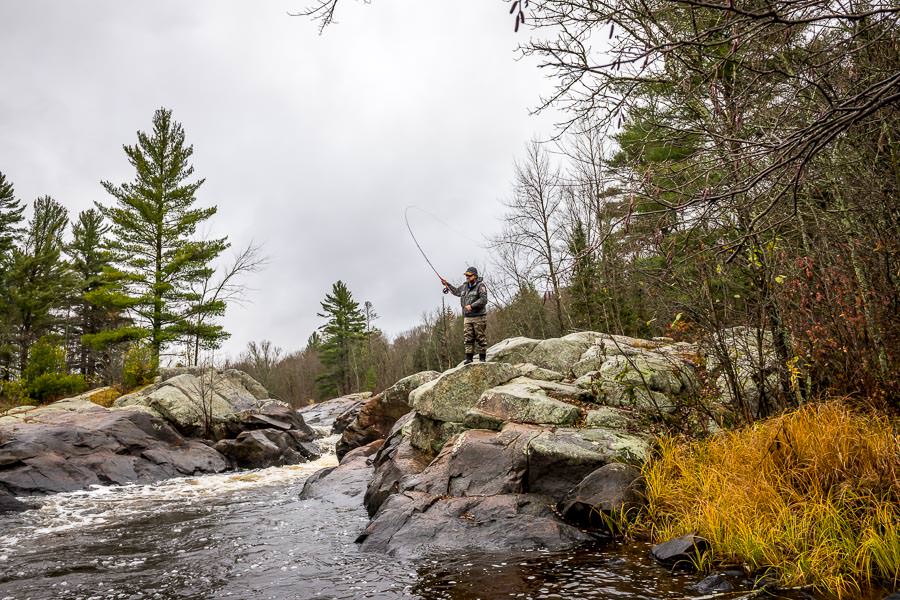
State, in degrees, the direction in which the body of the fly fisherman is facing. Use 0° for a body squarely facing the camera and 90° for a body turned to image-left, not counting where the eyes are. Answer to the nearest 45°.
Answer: approximately 45°

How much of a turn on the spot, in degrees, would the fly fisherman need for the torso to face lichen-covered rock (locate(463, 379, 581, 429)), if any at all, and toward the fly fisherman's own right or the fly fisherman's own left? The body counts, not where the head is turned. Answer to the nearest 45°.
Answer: approximately 45° to the fly fisherman's own left

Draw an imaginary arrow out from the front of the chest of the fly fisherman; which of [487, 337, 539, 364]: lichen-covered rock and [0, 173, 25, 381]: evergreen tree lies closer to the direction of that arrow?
the evergreen tree

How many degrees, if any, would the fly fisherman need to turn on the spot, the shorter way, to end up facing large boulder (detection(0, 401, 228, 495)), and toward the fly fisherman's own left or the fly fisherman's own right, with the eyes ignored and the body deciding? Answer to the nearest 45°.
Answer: approximately 45° to the fly fisherman's own right

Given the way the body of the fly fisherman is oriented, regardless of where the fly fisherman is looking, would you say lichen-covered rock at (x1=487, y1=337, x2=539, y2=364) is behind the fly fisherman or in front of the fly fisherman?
behind

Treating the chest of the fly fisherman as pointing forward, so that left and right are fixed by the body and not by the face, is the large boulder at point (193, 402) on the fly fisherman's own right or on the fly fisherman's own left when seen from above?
on the fly fisherman's own right

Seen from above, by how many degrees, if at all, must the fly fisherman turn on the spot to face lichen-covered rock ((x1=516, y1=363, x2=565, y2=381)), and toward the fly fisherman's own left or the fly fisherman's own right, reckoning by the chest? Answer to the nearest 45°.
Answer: approximately 90° to the fly fisherman's own left

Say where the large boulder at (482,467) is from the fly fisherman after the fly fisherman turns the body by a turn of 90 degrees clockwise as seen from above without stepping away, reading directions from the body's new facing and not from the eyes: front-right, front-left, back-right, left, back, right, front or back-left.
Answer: back-left

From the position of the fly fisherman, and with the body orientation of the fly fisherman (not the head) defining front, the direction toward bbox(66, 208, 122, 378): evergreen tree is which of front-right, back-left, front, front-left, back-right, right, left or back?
right
